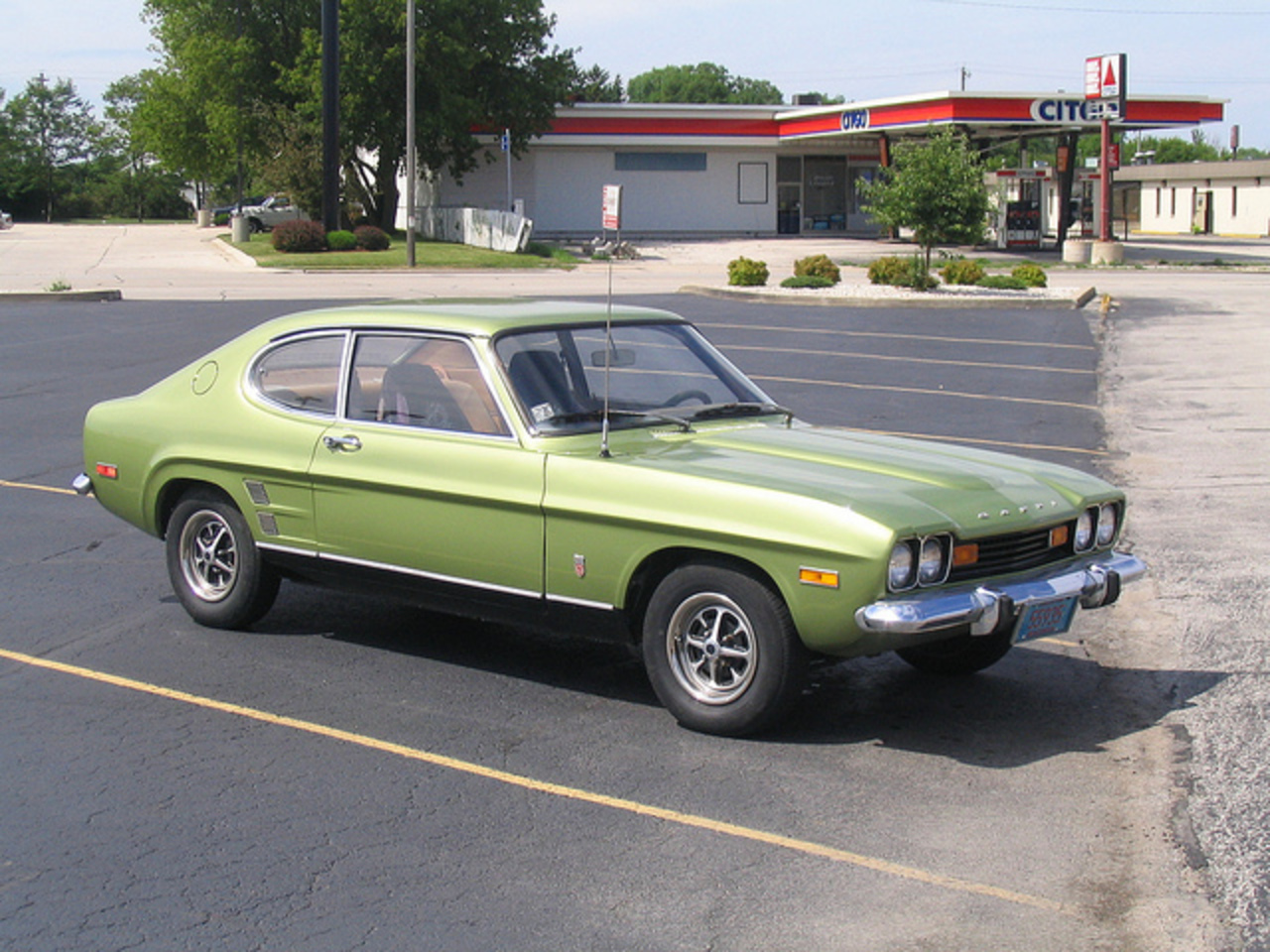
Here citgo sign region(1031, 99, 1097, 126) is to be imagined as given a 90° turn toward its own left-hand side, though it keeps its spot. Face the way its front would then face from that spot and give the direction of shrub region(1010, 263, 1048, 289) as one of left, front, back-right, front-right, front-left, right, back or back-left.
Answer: right

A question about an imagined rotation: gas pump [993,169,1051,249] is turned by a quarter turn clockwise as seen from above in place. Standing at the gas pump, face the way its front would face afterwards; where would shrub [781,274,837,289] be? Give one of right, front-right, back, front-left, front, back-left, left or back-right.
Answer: left

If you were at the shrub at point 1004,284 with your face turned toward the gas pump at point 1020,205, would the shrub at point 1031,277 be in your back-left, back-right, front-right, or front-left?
front-right

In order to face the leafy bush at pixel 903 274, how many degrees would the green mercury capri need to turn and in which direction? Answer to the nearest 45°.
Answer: approximately 135° to its left

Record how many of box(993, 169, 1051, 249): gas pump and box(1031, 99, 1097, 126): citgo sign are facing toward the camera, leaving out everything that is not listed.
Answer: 2

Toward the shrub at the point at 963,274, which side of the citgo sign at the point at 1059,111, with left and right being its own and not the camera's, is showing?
front

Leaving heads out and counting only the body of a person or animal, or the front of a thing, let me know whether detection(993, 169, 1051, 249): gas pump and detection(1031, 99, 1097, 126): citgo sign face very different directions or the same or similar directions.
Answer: same or similar directions

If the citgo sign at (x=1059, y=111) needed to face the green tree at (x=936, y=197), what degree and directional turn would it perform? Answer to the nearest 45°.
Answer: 0° — it already faces it

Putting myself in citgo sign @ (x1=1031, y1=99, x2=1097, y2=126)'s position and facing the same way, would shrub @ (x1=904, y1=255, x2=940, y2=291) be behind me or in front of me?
in front

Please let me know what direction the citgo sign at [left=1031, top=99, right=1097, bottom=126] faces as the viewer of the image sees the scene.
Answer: facing the viewer

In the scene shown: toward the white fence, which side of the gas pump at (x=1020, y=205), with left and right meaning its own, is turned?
right

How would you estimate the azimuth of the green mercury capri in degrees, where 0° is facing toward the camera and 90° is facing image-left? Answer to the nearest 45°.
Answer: approximately 315°

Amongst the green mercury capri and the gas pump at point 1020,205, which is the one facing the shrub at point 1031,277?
the gas pump

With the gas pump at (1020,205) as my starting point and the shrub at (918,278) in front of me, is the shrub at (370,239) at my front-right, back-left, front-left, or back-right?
front-right

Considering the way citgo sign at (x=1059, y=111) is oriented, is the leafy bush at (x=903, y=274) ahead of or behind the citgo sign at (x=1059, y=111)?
ahead
